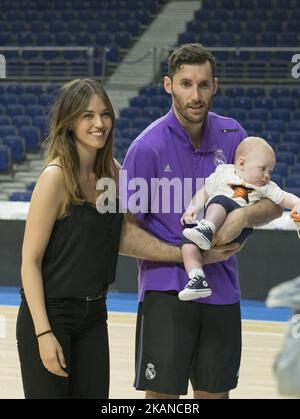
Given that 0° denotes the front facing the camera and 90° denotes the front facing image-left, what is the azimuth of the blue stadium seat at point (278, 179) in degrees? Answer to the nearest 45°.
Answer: approximately 45°

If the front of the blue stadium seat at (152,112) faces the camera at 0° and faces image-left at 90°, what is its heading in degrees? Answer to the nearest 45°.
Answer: approximately 45°

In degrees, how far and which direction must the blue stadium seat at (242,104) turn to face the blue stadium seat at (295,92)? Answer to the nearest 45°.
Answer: approximately 135° to its left

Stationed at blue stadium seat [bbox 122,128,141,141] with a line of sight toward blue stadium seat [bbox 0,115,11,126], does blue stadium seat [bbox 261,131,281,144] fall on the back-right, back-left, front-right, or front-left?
back-right

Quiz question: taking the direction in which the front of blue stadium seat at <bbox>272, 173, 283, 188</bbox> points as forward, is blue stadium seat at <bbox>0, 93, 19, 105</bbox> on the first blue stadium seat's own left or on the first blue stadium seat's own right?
on the first blue stadium seat's own right

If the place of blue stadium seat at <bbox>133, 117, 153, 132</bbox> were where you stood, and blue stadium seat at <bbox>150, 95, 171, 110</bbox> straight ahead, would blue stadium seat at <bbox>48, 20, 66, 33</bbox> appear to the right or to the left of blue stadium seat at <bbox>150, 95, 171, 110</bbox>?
left

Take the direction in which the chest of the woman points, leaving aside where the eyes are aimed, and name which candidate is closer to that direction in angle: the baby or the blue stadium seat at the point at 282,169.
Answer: the baby

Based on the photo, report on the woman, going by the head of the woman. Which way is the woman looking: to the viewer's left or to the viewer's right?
to the viewer's right

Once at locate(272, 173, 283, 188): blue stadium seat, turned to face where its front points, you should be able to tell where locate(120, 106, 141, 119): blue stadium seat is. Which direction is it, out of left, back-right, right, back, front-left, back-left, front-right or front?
right

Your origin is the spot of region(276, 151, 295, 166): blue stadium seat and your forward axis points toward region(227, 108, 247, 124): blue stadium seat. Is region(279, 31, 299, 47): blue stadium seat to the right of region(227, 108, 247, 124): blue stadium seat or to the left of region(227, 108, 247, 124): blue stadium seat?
right

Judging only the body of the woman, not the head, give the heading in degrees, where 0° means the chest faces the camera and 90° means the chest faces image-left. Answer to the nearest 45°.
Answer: approximately 315°

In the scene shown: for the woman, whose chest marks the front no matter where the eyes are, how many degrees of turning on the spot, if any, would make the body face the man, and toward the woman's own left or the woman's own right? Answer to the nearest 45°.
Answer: approximately 90° to the woman's own left

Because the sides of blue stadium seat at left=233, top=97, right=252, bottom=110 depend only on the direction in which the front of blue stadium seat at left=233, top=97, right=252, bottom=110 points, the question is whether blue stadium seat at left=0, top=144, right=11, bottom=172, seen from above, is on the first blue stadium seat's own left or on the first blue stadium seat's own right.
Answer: on the first blue stadium seat's own right
